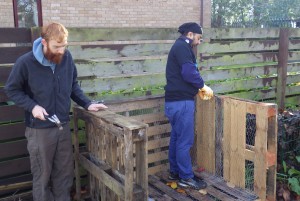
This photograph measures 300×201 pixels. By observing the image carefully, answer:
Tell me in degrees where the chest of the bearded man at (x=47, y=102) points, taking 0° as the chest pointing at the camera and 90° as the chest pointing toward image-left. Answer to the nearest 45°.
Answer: approximately 315°

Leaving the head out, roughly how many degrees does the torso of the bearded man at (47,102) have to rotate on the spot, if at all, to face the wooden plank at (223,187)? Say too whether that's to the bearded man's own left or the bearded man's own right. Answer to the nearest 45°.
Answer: approximately 45° to the bearded man's own left

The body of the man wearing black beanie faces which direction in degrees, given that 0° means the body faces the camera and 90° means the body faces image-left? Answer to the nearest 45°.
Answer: approximately 270°

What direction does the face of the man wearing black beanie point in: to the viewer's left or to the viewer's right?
to the viewer's right
